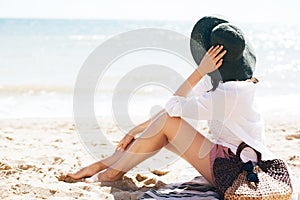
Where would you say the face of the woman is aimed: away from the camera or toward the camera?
away from the camera

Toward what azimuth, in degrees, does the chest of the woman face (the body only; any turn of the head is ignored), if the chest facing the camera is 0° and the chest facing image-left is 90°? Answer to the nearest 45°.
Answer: approximately 90°
